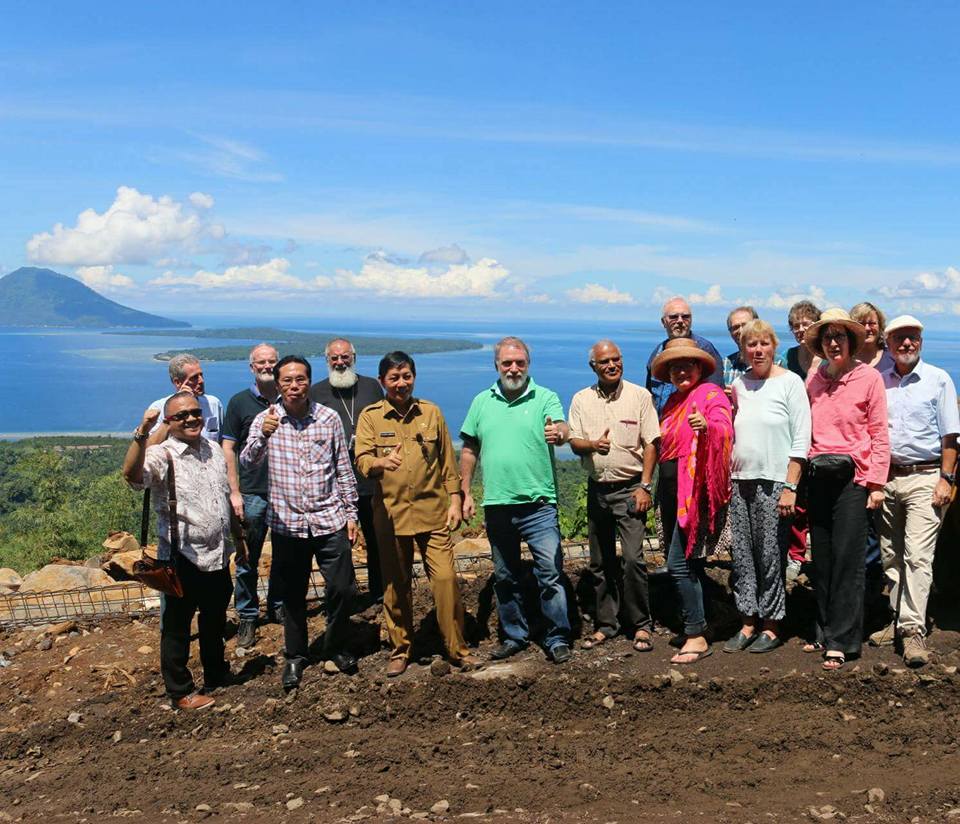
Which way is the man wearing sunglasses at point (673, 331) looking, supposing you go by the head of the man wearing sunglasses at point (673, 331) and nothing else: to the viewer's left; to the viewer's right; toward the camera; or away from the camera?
toward the camera

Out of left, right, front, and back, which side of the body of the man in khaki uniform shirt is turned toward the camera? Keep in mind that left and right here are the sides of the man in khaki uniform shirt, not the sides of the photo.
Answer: front

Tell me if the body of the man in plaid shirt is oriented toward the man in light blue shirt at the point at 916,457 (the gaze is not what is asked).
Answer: no

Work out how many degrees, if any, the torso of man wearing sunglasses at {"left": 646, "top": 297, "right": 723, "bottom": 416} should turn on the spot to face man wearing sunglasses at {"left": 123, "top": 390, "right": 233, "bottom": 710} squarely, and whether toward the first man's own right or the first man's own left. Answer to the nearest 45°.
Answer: approximately 45° to the first man's own right

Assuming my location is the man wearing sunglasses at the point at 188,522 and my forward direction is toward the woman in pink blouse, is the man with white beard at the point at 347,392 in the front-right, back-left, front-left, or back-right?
front-left

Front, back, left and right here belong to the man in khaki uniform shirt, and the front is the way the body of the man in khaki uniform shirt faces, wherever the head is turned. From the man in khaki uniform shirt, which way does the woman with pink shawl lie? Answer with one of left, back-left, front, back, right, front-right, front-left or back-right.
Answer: left

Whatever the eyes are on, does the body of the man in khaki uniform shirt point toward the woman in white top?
no

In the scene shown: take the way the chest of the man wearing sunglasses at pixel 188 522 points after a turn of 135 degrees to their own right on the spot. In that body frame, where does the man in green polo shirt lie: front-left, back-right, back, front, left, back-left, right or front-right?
back

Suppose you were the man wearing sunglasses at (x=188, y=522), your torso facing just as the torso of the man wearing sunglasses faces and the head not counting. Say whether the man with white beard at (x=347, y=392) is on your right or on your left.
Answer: on your left

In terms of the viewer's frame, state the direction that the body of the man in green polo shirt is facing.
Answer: toward the camera

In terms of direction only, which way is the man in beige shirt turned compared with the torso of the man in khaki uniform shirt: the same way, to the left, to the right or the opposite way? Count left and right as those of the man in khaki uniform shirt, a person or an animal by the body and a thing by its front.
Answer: the same way

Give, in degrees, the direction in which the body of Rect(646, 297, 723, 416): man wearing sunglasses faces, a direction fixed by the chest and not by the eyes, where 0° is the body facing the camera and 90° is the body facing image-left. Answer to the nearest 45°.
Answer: approximately 0°

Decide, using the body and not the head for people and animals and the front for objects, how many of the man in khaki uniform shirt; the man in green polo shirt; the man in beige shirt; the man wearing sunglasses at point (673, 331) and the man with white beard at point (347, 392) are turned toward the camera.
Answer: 5

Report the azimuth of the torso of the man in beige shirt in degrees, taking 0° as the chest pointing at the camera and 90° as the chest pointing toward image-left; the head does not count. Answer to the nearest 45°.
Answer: approximately 0°

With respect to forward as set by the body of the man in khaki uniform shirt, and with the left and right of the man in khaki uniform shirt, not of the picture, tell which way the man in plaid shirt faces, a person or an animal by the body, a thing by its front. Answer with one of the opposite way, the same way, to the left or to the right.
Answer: the same way

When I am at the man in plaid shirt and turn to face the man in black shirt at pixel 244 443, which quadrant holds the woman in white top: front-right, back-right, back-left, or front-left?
back-right

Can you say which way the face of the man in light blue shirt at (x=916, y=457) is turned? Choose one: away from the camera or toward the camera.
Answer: toward the camera

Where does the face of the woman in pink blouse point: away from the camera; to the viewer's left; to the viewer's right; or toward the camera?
toward the camera
